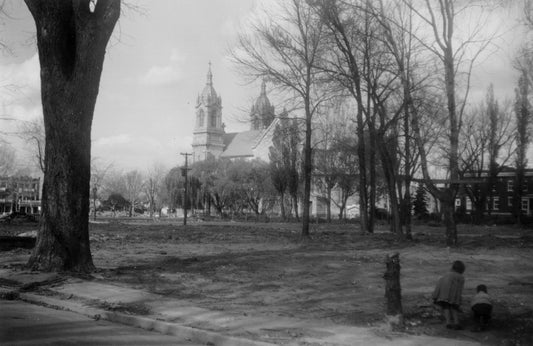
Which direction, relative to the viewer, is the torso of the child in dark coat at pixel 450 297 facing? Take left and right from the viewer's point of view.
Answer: facing away from the viewer and to the right of the viewer

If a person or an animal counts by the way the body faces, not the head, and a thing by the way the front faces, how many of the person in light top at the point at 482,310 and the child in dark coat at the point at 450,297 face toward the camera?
0

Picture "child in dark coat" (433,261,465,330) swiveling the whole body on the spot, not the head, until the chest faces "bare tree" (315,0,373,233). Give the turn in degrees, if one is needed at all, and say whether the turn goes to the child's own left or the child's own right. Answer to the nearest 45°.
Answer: approximately 45° to the child's own left
